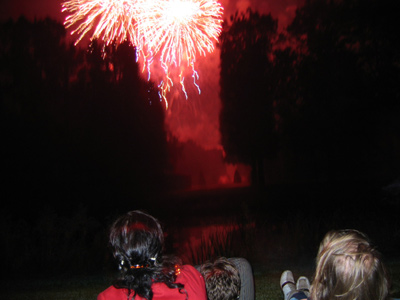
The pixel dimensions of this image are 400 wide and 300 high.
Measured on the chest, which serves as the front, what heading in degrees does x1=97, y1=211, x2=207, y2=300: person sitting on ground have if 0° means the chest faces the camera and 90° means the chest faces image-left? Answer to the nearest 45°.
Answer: approximately 180°

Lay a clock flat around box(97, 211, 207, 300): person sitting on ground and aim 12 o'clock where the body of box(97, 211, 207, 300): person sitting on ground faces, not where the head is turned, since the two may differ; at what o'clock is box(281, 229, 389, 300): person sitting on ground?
box(281, 229, 389, 300): person sitting on ground is roughly at 4 o'clock from box(97, 211, 207, 300): person sitting on ground.

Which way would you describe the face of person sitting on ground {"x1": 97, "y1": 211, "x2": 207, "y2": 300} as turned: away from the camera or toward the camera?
away from the camera

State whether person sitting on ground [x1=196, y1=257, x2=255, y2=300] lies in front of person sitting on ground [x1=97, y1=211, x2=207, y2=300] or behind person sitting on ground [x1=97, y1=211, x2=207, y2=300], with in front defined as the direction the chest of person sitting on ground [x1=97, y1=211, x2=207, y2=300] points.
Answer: in front

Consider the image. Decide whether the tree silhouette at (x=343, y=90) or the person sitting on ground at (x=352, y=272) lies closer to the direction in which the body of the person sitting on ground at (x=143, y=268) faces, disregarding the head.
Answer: the tree silhouette

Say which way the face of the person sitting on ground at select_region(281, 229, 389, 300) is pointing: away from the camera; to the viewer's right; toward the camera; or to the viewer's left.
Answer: away from the camera

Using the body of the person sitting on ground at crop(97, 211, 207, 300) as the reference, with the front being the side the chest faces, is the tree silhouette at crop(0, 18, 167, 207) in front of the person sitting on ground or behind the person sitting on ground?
in front

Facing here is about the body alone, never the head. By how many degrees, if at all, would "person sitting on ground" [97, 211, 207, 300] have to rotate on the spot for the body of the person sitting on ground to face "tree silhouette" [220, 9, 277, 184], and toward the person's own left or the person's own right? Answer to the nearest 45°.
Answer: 0° — they already face it
